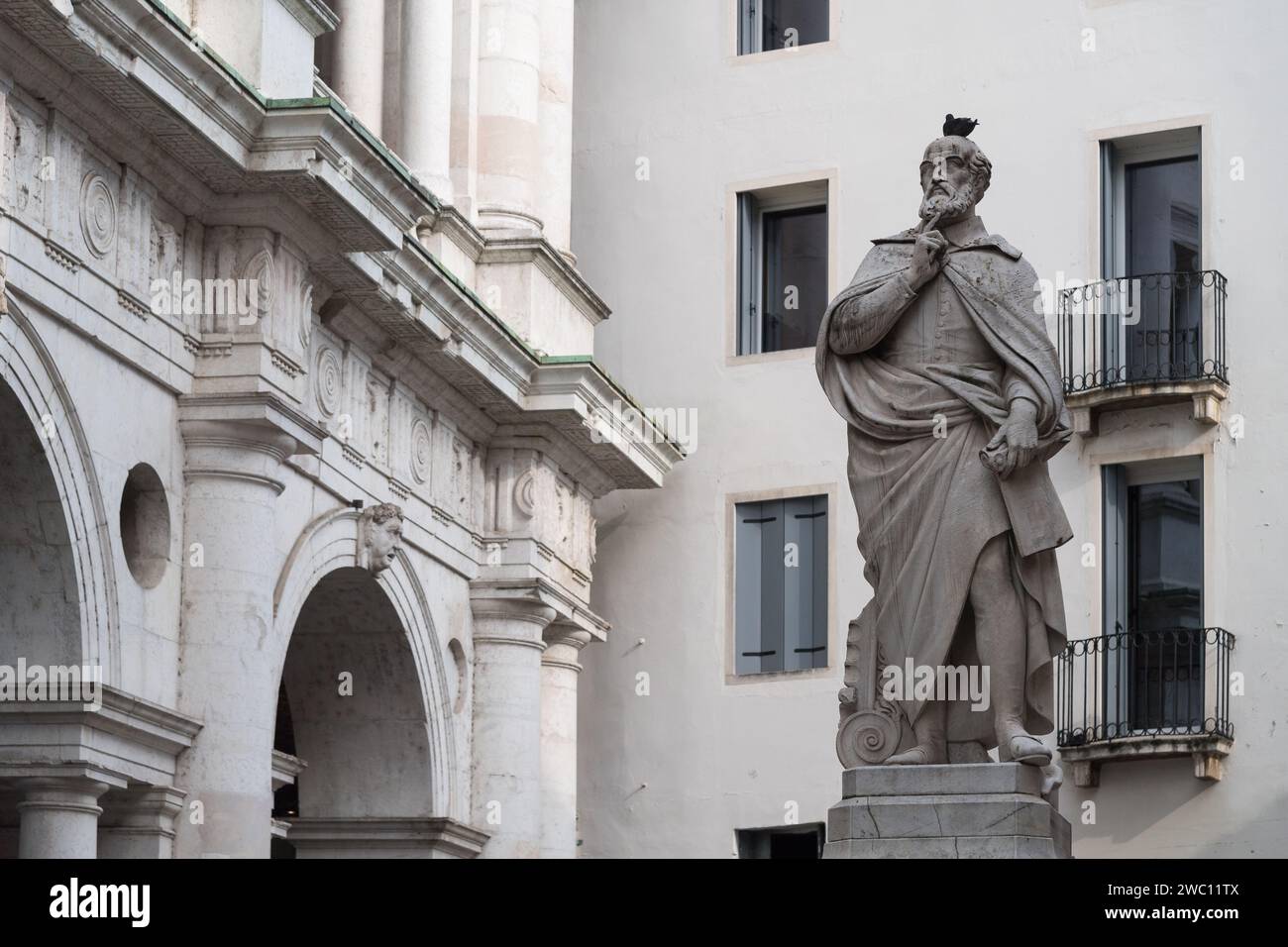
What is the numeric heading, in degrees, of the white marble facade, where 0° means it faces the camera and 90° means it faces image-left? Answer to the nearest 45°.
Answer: approximately 315°

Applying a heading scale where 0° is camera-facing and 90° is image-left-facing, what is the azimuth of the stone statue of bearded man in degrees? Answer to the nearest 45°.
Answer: approximately 0°
